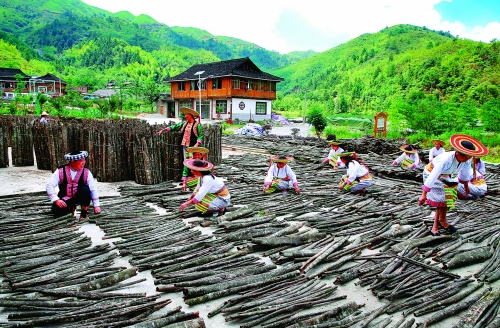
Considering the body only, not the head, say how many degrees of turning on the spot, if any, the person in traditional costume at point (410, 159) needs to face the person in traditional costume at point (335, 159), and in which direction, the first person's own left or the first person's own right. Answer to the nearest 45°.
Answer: approximately 45° to the first person's own right

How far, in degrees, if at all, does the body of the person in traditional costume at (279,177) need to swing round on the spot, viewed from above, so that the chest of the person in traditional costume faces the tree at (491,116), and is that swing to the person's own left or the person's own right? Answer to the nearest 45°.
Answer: approximately 135° to the person's own left

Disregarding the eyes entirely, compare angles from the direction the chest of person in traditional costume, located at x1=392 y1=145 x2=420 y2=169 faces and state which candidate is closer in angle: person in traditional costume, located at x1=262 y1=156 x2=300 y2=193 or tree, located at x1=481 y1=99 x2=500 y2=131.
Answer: the person in traditional costume

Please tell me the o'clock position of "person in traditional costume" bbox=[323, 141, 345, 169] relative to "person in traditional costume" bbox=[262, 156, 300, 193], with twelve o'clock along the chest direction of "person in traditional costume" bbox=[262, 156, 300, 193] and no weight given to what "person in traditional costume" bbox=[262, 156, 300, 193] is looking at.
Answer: "person in traditional costume" bbox=[323, 141, 345, 169] is roughly at 7 o'clock from "person in traditional costume" bbox=[262, 156, 300, 193].

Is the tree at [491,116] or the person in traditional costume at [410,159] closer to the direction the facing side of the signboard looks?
the person in traditional costume

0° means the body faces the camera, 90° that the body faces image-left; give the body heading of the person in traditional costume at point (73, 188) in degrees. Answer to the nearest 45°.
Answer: approximately 0°

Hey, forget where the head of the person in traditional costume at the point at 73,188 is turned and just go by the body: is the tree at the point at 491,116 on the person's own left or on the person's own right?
on the person's own left

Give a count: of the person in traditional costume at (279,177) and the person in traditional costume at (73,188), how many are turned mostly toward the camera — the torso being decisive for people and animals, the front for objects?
2
